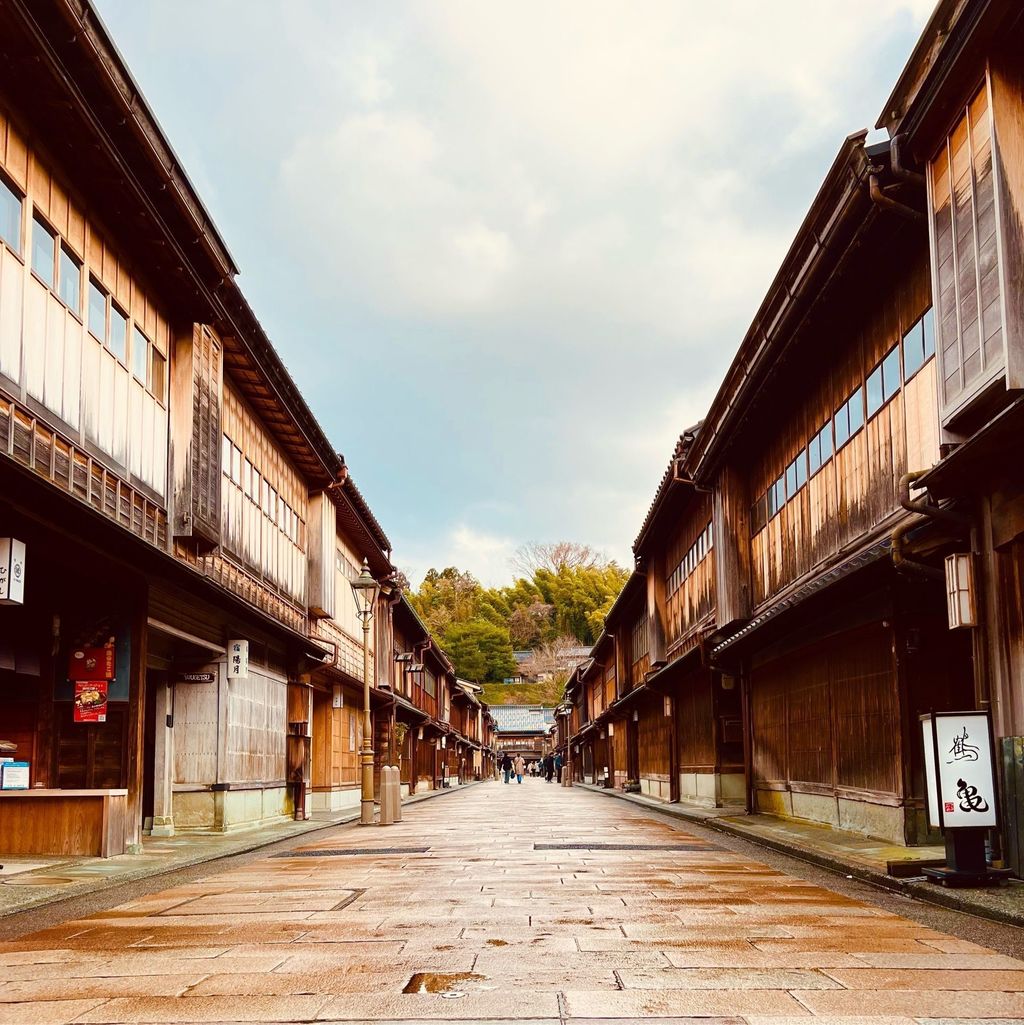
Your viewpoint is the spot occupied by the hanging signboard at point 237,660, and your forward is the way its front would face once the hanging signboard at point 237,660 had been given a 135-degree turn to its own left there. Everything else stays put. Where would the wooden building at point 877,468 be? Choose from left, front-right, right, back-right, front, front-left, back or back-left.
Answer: right

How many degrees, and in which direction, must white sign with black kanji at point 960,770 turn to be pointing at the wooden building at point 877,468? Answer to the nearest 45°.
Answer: approximately 180°

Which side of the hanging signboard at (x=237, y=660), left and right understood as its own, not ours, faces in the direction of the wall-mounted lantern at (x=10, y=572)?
front

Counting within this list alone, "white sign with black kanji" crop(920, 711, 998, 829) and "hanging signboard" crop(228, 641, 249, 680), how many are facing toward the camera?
2

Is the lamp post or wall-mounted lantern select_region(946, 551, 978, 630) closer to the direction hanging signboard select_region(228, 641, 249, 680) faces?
the wall-mounted lantern

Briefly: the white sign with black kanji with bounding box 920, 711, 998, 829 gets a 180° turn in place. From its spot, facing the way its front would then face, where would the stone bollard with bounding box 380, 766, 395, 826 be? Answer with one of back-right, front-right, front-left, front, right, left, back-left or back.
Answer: front-left

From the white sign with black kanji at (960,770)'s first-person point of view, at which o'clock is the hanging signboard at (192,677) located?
The hanging signboard is roughly at 4 o'clock from the white sign with black kanji.

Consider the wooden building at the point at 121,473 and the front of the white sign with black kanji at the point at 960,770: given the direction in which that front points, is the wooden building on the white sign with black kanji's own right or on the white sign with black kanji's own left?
on the white sign with black kanji's own right

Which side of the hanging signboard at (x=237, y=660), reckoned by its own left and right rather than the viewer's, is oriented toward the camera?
front

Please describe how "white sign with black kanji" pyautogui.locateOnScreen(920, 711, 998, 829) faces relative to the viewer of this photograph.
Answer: facing the viewer

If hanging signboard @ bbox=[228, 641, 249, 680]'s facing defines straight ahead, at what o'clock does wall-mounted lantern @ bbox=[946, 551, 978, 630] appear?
The wall-mounted lantern is roughly at 11 o'clock from the hanging signboard.

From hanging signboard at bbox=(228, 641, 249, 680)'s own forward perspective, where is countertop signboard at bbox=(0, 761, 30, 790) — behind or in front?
in front
